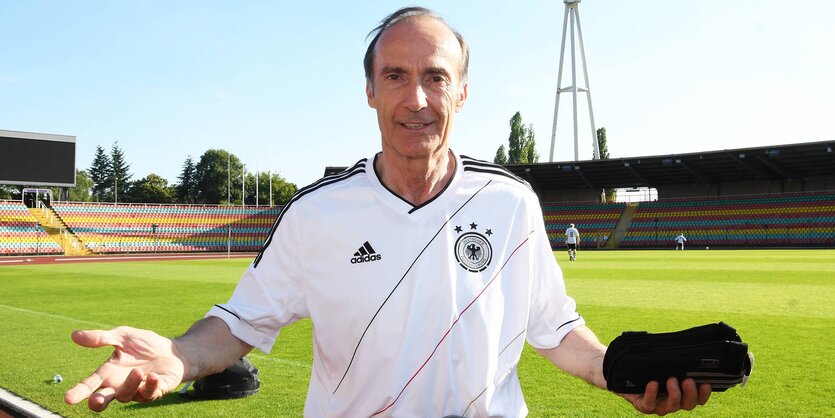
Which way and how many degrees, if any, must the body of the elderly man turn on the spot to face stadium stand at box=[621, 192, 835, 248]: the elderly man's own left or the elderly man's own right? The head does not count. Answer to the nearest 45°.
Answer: approximately 135° to the elderly man's own left

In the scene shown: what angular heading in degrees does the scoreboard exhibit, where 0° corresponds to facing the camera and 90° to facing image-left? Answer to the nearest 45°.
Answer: approximately 315°

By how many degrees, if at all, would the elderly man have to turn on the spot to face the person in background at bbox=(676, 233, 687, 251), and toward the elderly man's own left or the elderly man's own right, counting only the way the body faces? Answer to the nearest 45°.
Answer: approximately 135° to the elderly man's own left

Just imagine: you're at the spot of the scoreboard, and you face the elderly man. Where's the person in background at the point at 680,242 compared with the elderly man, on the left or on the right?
left
